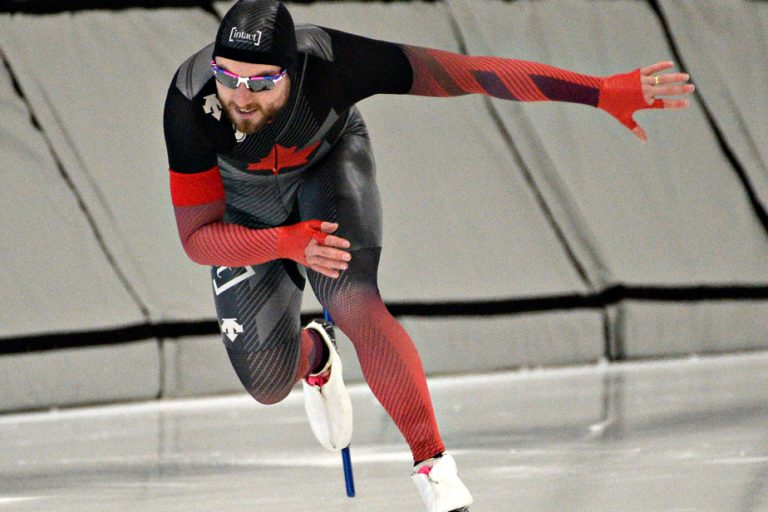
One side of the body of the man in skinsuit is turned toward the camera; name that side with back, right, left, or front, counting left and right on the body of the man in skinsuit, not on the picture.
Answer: front
